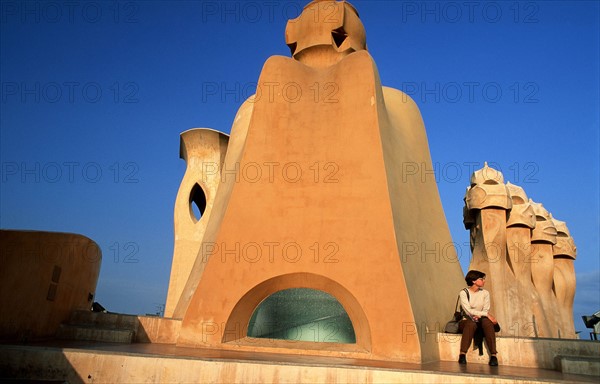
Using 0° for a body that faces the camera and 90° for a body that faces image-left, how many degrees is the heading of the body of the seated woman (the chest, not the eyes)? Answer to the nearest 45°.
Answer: approximately 0°
